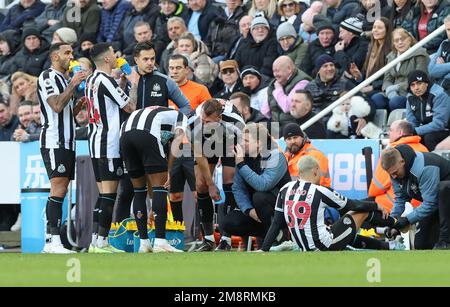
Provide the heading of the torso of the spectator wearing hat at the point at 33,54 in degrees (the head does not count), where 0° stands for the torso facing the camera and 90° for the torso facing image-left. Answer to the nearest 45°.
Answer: approximately 0°

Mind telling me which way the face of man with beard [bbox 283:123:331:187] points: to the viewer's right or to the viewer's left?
to the viewer's left

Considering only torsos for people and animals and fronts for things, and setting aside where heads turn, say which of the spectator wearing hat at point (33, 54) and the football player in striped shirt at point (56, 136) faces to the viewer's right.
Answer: the football player in striped shirt

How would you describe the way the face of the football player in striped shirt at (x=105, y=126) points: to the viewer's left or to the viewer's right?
to the viewer's right

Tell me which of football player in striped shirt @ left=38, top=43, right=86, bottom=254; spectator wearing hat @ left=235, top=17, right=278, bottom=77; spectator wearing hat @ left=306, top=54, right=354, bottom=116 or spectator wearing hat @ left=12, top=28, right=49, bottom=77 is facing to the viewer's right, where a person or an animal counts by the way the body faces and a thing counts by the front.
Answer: the football player in striped shirt
